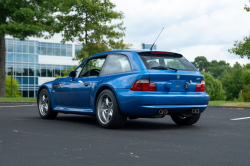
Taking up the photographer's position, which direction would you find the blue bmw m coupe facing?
facing away from the viewer and to the left of the viewer

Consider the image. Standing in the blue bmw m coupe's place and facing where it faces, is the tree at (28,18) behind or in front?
in front
